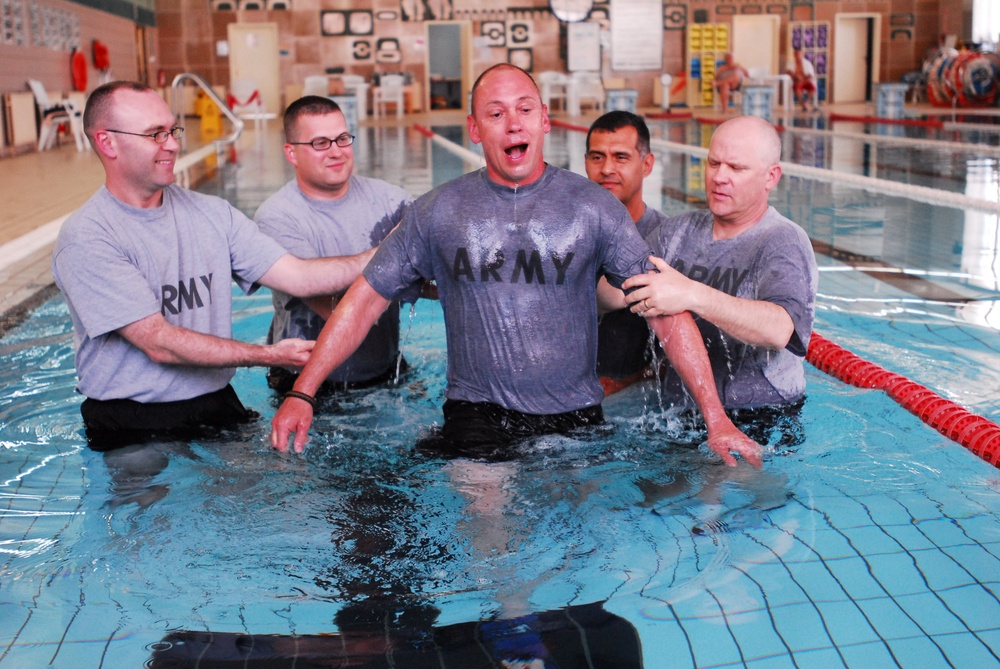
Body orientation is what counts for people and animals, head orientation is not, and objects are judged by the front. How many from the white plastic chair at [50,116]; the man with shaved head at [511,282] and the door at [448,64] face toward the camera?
2

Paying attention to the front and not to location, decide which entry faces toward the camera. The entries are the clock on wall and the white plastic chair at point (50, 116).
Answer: the clock on wall

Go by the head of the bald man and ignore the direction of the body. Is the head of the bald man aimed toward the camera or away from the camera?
toward the camera

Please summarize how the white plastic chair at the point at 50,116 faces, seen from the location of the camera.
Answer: facing to the right of the viewer

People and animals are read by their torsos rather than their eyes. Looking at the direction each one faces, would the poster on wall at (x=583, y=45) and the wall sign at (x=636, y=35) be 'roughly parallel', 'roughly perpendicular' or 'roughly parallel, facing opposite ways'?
roughly parallel

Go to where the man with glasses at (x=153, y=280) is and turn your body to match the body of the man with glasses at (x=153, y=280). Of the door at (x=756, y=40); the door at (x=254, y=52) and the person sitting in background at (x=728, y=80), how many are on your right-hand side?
0

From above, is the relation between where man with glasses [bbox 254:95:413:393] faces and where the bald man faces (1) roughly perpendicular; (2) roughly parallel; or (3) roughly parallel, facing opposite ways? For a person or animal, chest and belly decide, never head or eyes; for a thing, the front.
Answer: roughly perpendicular

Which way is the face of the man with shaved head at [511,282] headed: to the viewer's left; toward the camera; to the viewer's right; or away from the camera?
toward the camera

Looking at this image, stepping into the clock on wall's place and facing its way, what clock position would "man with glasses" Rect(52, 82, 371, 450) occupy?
The man with glasses is roughly at 12 o'clock from the clock on wall.

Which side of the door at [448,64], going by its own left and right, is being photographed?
front

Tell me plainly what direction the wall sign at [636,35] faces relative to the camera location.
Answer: facing the viewer

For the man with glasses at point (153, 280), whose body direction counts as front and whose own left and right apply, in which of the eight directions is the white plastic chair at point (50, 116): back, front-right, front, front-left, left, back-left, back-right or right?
back-left

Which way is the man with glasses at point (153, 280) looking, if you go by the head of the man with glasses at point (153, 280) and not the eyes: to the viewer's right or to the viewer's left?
to the viewer's right

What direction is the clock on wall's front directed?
toward the camera

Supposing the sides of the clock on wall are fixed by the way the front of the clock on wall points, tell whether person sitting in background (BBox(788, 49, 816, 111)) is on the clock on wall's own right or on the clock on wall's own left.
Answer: on the clock on wall's own left

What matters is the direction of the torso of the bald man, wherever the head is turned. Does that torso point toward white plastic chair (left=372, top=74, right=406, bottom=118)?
no

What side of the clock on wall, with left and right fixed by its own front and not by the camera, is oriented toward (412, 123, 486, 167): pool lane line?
front

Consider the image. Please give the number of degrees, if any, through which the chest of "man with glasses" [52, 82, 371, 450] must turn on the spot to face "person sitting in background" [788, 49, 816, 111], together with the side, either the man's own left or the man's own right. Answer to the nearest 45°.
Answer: approximately 90° to the man's own left

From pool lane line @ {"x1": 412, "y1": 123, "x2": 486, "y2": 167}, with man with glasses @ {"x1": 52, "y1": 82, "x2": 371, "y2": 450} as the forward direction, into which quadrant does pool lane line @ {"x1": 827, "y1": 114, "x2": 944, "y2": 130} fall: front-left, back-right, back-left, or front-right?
back-left
